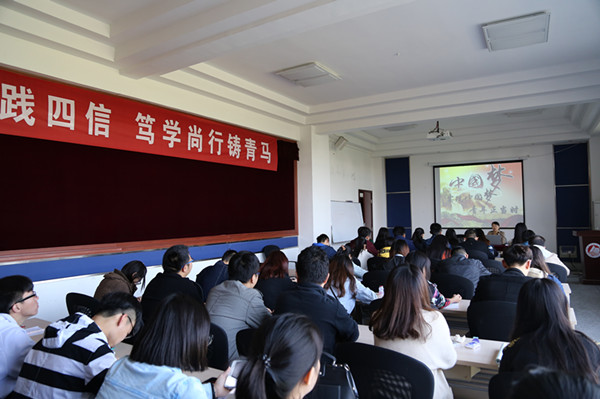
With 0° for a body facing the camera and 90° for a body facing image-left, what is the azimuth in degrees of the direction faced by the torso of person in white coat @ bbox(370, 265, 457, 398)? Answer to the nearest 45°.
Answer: approximately 225°

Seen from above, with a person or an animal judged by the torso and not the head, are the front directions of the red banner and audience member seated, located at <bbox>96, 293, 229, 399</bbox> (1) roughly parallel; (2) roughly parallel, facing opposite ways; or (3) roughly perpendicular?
roughly perpendicular

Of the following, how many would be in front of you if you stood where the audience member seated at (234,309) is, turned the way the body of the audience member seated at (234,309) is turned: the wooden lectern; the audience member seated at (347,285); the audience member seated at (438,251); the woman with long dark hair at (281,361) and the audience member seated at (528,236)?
4

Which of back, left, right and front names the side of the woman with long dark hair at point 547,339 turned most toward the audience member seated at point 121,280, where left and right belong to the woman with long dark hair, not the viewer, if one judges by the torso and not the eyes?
left

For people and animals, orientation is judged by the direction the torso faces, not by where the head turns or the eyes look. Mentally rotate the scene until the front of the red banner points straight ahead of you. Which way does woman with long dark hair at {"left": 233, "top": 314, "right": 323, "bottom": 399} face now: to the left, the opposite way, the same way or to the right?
to the left

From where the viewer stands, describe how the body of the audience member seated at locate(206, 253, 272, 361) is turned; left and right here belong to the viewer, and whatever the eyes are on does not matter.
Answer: facing away from the viewer and to the right of the viewer

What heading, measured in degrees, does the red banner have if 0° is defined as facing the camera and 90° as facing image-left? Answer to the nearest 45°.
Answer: approximately 315°

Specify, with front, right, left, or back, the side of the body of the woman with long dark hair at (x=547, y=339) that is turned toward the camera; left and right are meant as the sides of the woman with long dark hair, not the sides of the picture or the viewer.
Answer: back

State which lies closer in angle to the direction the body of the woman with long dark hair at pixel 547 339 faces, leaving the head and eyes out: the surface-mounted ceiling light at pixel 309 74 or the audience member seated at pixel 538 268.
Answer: the audience member seated

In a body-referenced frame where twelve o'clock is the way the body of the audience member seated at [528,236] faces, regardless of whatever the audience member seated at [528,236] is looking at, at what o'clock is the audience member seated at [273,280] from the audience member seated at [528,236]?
the audience member seated at [273,280] is roughly at 7 o'clock from the audience member seated at [528,236].

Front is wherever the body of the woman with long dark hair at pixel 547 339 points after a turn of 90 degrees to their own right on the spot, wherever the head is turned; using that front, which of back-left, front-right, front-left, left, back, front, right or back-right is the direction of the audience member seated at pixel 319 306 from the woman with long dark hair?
back

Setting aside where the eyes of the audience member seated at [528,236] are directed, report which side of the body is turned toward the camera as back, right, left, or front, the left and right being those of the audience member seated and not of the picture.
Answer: back

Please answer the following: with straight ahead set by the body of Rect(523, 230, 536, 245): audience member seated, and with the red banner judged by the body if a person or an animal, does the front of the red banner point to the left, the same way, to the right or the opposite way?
to the right

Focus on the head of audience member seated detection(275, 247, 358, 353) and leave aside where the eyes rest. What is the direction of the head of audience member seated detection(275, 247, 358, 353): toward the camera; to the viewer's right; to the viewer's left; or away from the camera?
away from the camera
